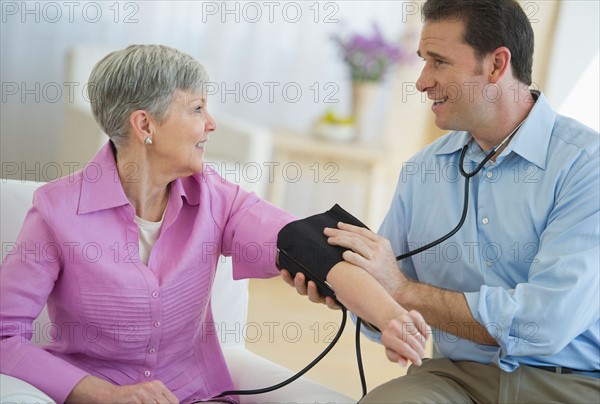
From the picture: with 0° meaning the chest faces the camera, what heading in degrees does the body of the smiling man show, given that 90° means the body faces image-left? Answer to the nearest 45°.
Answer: approximately 45°

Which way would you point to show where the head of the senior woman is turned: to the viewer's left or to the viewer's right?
to the viewer's right

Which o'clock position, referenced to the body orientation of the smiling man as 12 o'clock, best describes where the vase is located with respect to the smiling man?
The vase is roughly at 4 o'clock from the smiling man.

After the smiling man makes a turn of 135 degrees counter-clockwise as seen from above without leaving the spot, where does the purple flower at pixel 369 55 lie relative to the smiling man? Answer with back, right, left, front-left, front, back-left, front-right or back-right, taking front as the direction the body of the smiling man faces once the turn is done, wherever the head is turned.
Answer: left

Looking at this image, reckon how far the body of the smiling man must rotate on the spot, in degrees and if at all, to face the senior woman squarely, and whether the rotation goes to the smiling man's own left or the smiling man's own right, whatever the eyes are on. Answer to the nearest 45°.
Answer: approximately 45° to the smiling man's own right

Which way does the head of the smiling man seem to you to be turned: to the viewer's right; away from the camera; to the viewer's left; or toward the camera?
to the viewer's left

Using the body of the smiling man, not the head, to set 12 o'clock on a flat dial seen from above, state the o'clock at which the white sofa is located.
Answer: The white sofa is roughly at 1 o'clock from the smiling man.
